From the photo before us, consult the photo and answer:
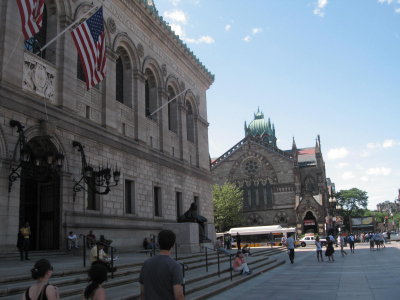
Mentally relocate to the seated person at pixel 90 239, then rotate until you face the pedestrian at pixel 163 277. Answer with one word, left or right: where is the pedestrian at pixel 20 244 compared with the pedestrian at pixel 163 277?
right

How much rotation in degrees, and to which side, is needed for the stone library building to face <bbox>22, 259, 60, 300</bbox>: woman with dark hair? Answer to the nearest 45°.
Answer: approximately 45° to its right

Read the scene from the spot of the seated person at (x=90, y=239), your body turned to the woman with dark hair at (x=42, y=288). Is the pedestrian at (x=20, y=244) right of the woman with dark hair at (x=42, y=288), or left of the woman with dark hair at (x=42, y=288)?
right

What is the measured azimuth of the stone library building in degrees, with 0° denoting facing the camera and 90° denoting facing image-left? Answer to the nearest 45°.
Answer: approximately 315°

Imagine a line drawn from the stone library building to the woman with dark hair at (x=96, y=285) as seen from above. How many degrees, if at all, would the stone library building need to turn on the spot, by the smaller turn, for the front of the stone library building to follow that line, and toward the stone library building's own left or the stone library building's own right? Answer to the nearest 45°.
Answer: approximately 45° to the stone library building's own right

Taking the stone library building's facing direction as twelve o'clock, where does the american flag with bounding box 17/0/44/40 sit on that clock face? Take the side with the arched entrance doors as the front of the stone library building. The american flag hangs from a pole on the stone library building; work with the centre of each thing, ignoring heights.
The american flag is roughly at 2 o'clock from the stone library building.

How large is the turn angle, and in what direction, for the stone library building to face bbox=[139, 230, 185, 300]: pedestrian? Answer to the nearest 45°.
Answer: approximately 45° to its right

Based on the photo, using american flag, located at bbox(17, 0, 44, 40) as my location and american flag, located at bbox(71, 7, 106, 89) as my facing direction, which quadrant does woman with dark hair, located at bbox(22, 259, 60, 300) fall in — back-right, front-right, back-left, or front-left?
back-right

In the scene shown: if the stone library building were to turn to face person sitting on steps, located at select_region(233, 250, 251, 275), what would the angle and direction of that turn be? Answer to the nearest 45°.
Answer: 0° — it already faces them

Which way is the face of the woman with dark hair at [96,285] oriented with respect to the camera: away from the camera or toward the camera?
away from the camera

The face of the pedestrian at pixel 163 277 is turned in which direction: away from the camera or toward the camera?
away from the camera

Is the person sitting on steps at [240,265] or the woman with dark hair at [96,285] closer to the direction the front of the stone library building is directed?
the person sitting on steps
